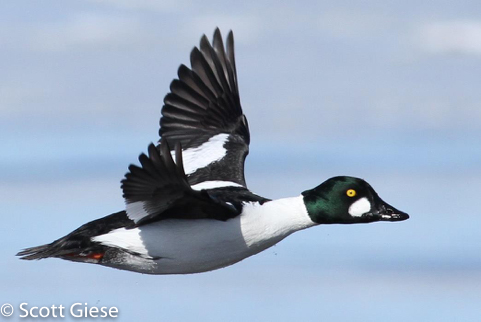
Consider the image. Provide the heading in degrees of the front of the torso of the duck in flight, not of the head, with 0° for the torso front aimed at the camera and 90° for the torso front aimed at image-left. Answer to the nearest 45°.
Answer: approximately 270°
